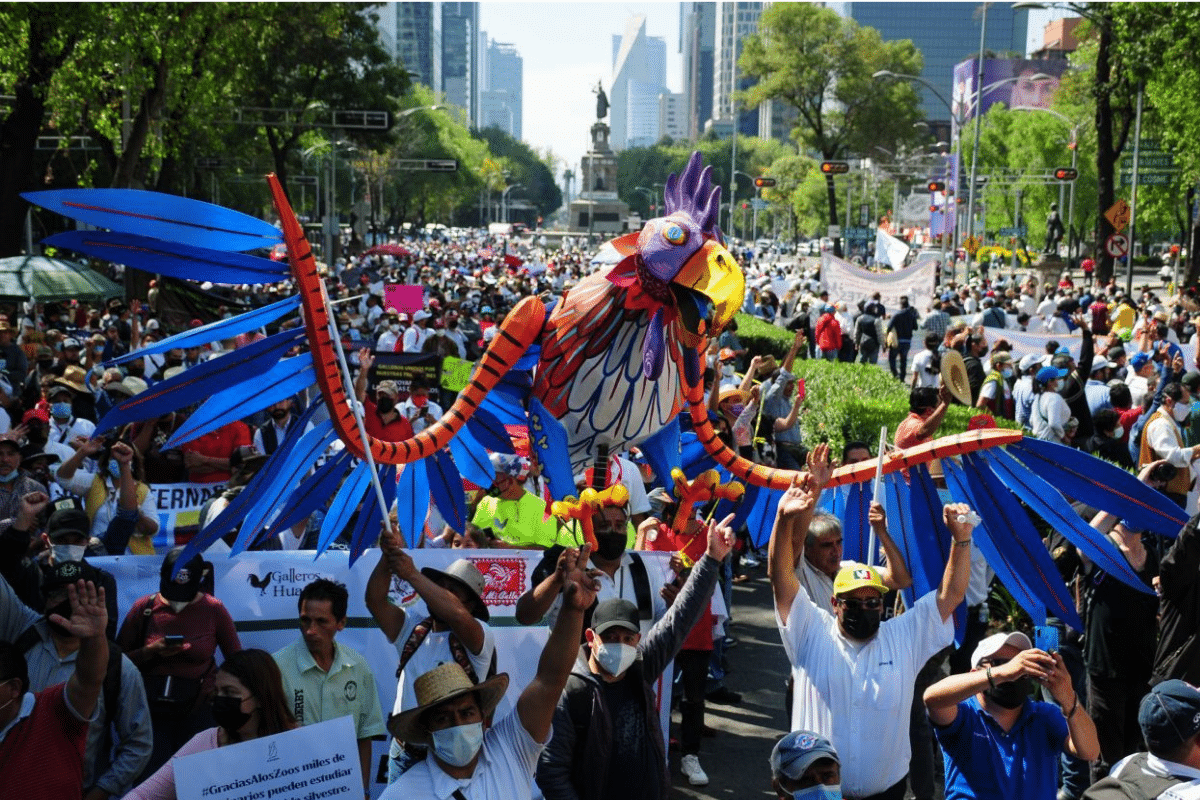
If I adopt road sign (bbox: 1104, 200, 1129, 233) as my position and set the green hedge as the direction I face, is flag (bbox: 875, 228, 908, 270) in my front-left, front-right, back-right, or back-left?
front-right

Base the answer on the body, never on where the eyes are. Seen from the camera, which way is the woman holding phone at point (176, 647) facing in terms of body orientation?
toward the camera

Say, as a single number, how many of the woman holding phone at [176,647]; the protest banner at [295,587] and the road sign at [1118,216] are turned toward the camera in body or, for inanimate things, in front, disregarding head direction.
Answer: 3

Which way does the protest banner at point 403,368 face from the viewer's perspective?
toward the camera

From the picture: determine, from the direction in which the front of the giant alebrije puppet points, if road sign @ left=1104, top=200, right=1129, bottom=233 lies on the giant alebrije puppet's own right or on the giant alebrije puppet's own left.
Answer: on the giant alebrije puppet's own left

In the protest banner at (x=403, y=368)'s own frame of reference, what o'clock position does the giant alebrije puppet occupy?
The giant alebrije puppet is roughly at 12 o'clock from the protest banner.

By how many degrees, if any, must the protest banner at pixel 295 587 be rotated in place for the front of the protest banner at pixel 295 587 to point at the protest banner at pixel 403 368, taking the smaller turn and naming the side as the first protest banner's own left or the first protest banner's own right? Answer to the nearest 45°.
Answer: approximately 180°

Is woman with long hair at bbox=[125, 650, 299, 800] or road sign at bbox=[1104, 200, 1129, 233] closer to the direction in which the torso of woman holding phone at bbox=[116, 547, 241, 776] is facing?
the woman with long hair

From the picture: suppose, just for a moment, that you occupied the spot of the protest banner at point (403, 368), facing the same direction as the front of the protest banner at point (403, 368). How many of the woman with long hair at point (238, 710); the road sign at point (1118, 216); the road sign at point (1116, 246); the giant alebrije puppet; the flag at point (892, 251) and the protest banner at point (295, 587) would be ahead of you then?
3

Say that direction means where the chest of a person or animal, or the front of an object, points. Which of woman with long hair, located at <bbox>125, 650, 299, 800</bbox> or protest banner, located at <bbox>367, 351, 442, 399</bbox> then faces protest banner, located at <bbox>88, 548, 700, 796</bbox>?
protest banner, located at <bbox>367, 351, 442, 399</bbox>

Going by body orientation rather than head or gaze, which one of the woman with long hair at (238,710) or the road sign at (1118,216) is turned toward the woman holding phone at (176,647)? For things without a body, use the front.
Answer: the road sign

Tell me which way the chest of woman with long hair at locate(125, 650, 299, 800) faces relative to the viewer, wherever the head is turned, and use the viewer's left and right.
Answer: facing the viewer and to the left of the viewer

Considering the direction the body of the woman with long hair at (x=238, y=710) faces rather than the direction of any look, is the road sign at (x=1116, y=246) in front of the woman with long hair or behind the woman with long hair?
behind
